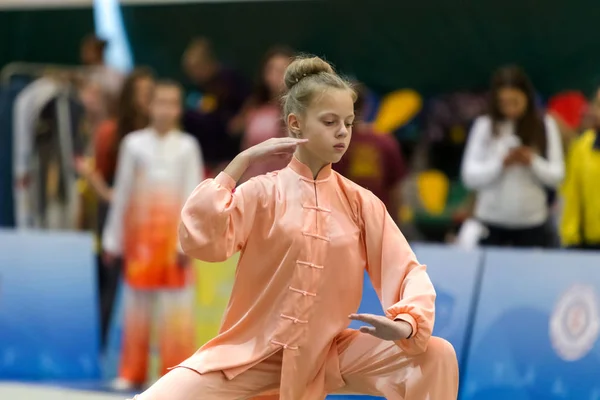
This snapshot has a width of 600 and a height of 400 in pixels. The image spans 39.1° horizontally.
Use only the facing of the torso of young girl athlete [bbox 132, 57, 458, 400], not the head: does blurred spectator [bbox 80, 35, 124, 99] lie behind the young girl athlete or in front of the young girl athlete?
behind

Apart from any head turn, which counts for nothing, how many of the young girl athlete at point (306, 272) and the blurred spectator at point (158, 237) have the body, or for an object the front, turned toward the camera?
2

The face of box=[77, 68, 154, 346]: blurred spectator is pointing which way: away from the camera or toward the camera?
toward the camera

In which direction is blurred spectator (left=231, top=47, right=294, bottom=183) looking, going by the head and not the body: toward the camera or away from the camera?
toward the camera

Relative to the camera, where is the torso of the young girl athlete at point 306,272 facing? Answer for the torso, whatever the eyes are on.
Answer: toward the camera

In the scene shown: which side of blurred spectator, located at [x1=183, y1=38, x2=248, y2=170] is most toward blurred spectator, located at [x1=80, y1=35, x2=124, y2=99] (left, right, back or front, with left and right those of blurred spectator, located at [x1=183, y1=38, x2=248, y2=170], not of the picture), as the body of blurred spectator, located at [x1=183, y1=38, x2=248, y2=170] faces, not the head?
right

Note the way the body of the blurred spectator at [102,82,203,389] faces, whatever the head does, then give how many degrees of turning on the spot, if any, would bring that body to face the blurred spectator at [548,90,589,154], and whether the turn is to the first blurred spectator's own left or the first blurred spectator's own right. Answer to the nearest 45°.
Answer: approximately 90° to the first blurred spectator's own left

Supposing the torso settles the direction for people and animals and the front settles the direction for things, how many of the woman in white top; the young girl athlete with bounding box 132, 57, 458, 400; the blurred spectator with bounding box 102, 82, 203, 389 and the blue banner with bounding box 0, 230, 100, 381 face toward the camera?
4

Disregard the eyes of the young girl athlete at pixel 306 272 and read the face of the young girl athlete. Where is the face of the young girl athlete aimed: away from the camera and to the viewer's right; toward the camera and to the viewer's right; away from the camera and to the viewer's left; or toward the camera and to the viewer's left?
toward the camera and to the viewer's right

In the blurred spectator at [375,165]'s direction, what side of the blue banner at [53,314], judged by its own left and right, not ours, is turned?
left

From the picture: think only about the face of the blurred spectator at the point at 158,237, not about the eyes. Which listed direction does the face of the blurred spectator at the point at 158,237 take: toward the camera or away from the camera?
toward the camera
